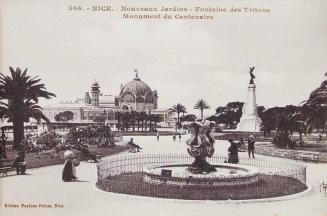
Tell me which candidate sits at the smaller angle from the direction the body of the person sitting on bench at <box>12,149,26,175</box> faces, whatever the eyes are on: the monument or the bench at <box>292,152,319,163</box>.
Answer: the bench

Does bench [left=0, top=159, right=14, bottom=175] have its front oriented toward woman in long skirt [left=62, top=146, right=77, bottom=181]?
yes

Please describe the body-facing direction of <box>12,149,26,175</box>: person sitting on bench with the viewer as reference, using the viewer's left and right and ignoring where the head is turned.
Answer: facing to the right of the viewer

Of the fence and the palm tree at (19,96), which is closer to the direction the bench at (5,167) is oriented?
the fence

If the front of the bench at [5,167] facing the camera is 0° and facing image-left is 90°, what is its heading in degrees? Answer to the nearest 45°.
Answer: approximately 315°
